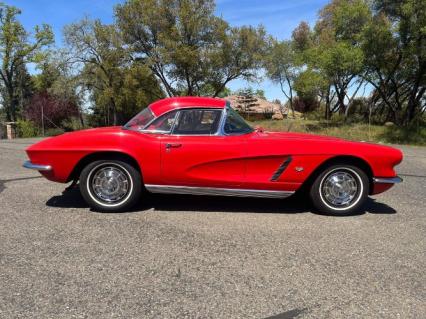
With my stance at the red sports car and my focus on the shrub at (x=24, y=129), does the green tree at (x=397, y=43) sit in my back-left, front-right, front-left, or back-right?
front-right

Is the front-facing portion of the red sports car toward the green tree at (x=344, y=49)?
no

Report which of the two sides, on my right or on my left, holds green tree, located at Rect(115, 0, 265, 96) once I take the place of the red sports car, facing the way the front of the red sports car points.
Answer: on my left

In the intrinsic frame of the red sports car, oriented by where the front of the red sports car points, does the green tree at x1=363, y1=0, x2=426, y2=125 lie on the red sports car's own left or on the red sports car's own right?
on the red sports car's own left

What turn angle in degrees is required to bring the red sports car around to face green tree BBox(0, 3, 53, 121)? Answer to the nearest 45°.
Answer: approximately 135° to its left

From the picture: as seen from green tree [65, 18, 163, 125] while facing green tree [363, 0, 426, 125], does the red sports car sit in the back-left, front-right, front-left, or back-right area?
front-right

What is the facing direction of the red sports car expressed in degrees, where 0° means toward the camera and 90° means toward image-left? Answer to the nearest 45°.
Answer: approximately 270°

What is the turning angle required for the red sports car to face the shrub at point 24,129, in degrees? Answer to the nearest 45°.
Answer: approximately 135° to its left

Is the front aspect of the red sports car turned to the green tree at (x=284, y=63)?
no

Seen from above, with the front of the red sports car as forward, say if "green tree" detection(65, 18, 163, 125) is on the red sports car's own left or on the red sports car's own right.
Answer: on the red sports car's own left
